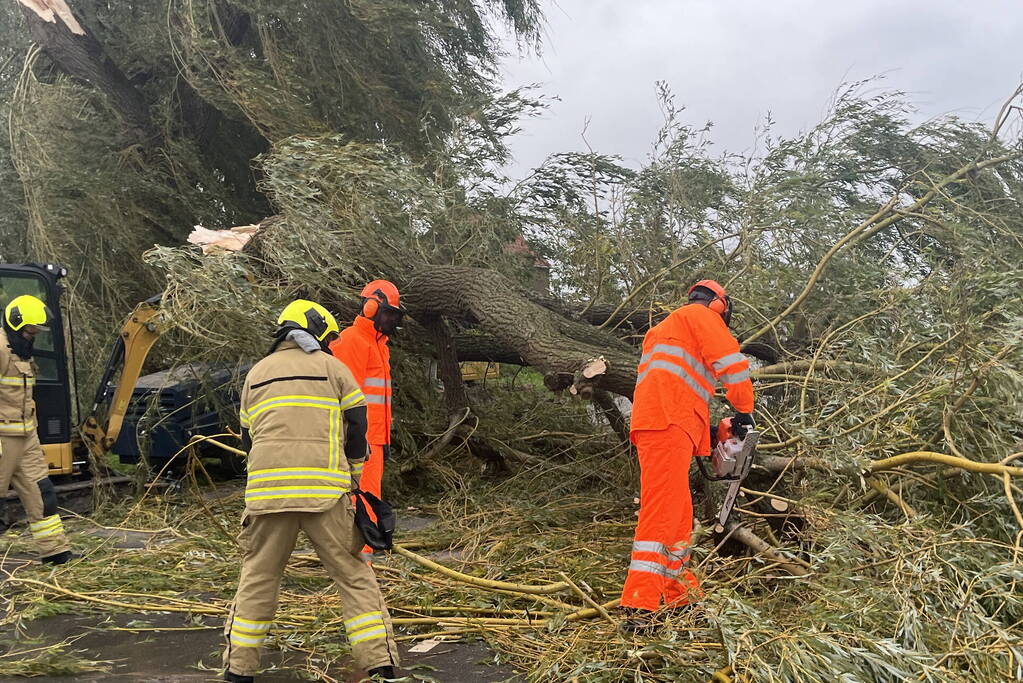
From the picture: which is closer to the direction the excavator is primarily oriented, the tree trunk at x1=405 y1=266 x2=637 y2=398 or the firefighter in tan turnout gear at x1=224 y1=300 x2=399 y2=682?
the tree trunk

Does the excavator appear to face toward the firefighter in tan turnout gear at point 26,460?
no

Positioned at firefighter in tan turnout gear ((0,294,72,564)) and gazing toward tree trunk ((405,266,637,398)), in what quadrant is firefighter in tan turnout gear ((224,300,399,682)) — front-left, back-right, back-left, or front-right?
front-right

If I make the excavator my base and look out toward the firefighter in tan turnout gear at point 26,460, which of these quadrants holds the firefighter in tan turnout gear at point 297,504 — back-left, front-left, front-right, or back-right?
front-left

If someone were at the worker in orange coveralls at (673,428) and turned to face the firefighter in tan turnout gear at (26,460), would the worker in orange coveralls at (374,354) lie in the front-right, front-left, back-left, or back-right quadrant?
front-right

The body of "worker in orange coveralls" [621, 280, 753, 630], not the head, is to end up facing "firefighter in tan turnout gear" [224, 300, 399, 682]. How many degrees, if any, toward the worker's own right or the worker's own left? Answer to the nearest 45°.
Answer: approximately 180°

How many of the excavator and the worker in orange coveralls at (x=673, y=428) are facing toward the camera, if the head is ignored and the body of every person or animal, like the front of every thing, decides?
0

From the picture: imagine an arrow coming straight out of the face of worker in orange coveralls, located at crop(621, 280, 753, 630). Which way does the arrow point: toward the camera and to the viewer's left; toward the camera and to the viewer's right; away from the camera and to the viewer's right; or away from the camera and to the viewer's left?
away from the camera and to the viewer's right

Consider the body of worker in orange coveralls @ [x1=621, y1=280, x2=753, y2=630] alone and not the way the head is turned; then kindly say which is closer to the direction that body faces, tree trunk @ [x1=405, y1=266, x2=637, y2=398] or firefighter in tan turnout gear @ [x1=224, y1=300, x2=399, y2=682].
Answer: the tree trunk

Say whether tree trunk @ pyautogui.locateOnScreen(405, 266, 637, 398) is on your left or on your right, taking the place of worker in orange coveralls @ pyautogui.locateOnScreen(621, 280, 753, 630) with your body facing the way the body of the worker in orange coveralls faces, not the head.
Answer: on your left

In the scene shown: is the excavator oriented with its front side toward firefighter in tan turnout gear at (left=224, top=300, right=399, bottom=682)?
no

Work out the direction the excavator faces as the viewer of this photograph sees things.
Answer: facing to the right of the viewer

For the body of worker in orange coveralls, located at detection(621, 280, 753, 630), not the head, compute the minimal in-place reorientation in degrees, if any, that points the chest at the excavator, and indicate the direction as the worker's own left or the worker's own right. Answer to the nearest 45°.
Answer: approximately 90° to the worker's own left

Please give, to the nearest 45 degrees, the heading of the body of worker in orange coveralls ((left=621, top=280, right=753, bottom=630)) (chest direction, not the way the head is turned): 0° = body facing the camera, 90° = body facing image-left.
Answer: approximately 225°

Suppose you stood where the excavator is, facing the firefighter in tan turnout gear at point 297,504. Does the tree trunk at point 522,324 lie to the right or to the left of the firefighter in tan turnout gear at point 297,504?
left
